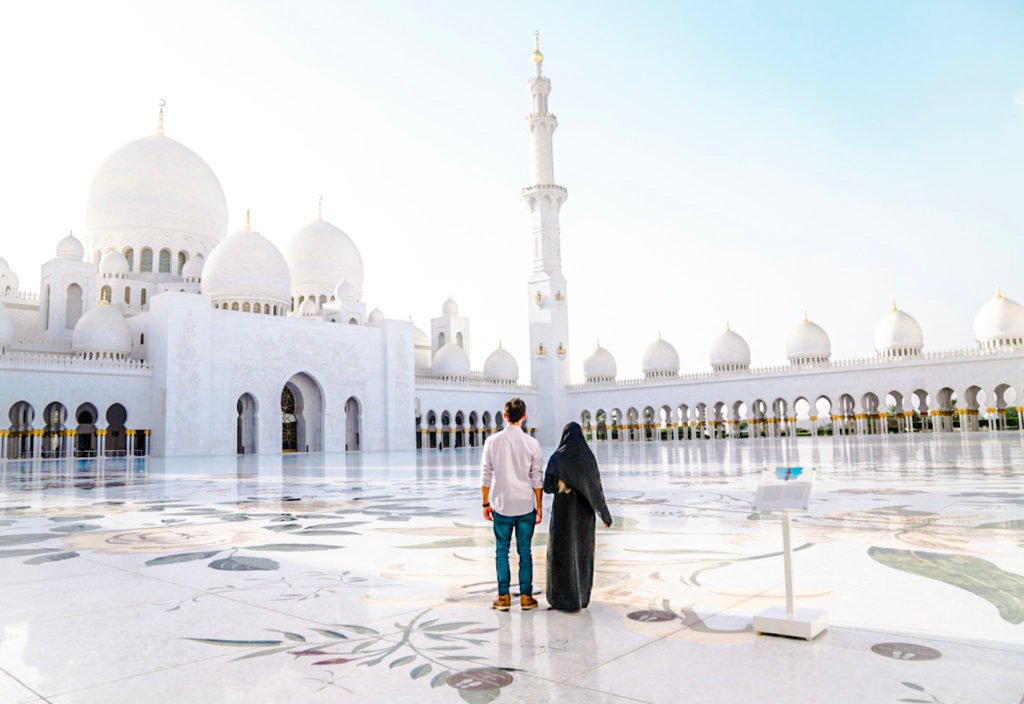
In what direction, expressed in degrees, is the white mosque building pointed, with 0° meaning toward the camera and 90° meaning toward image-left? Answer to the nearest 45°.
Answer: approximately 315°

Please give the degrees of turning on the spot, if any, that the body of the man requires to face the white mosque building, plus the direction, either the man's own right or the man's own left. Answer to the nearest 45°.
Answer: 0° — they already face it

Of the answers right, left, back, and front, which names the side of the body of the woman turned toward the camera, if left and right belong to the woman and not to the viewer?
back

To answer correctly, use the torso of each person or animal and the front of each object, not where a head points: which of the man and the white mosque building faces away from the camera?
the man

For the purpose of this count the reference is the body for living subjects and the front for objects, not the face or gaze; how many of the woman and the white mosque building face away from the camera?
1

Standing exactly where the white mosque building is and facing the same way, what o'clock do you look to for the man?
The man is roughly at 1 o'clock from the white mosque building.

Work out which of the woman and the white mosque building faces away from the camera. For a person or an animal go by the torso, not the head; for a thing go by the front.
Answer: the woman

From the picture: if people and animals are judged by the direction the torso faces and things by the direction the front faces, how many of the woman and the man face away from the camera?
2

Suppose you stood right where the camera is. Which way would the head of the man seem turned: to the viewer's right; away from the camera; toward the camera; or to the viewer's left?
away from the camera

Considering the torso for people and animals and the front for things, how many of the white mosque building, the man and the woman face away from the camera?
2

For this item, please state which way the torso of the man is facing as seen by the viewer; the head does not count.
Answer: away from the camera
